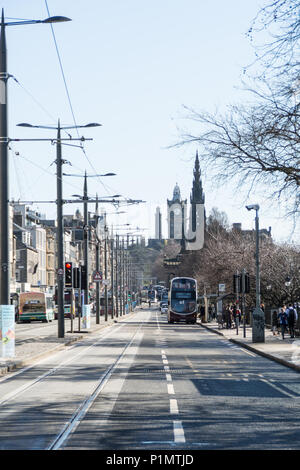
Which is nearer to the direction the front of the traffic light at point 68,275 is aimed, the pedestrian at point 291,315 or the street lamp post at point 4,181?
the street lamp post

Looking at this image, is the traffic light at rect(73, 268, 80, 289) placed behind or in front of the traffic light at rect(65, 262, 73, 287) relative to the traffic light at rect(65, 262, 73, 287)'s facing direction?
behind

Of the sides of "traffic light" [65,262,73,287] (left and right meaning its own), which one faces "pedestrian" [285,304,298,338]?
left

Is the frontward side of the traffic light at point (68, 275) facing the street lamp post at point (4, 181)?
yes

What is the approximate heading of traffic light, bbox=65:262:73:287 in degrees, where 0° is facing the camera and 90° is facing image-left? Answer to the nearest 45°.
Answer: approximately 0°

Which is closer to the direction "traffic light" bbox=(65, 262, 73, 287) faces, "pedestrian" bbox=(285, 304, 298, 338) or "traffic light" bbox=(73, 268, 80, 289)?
the pedestrian

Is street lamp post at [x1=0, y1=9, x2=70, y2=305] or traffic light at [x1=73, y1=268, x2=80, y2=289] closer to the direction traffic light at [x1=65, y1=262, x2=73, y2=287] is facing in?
the street lamp post
